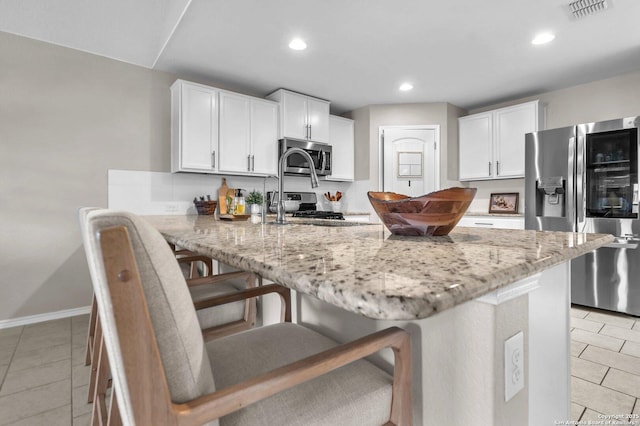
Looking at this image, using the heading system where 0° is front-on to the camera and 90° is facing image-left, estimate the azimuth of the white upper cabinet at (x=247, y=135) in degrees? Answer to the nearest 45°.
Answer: approximately 315°

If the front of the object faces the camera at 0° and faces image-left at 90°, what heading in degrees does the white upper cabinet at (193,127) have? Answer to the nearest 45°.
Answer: approximately 315°

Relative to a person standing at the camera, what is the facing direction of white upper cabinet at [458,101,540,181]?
facing the viewer and to the left of the viewer

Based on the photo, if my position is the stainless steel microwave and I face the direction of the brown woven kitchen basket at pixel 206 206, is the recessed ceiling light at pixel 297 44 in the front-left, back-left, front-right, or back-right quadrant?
front-left

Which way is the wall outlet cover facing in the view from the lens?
facing the viewer and to the right of the viewer

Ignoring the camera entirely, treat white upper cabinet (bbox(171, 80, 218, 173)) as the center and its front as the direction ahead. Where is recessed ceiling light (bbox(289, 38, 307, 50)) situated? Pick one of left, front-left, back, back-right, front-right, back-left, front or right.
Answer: front

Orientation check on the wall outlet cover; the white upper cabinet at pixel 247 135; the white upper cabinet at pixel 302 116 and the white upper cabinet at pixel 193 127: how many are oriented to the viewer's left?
0

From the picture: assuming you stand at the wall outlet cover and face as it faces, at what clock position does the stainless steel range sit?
The stainless steel range is roughly at 6 o'clock from the wall outlet cover.

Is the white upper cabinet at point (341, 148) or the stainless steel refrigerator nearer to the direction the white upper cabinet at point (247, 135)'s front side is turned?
the stainless steel refrigerator

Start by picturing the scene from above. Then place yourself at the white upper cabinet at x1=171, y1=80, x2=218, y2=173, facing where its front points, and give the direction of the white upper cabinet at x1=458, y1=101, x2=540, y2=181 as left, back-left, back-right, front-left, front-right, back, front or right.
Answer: front-left

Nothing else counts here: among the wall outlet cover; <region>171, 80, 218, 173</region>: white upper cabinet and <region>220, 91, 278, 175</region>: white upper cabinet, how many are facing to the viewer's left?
0

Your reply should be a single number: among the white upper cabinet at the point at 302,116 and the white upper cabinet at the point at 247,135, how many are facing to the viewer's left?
0

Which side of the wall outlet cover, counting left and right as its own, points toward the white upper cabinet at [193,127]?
back

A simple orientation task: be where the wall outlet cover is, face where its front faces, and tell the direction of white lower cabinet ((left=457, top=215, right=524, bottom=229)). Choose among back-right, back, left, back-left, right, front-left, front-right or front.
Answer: back-left

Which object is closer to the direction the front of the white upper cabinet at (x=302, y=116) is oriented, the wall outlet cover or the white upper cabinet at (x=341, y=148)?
the wall outlet cover

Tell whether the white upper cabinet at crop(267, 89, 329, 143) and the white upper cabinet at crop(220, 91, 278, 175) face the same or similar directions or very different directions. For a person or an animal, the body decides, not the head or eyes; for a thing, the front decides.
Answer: same or similar directions

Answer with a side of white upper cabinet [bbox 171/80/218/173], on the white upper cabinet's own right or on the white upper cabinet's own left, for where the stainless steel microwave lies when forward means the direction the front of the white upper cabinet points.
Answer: on the white upper cabinet's own left
